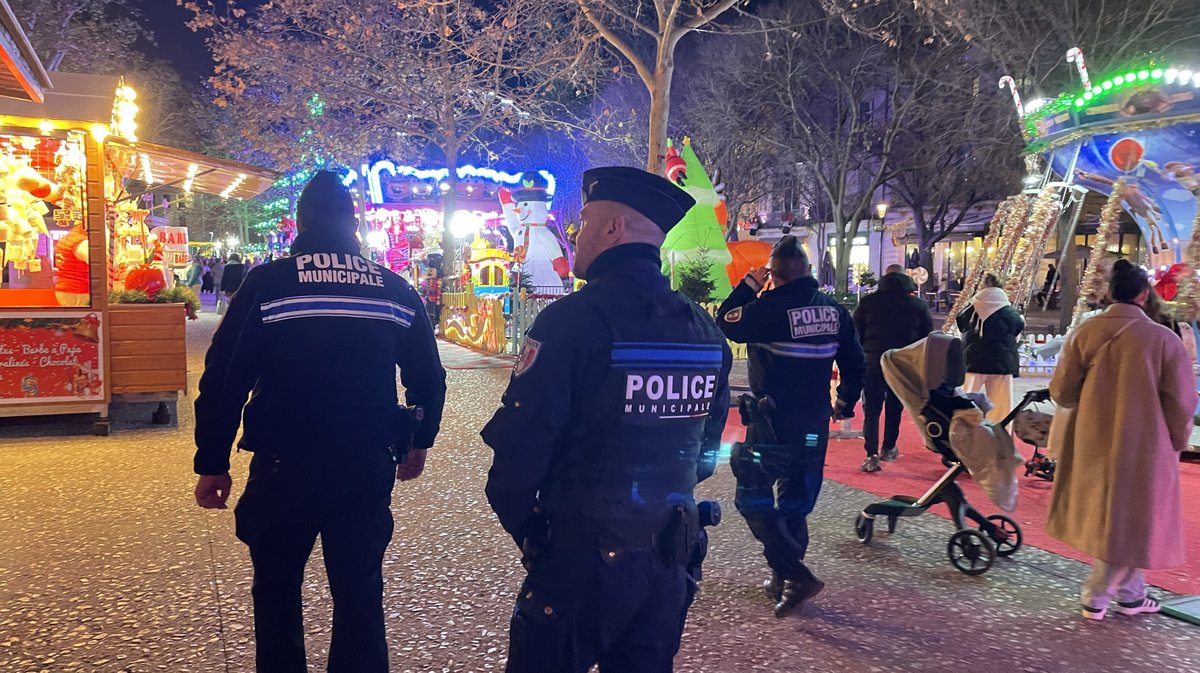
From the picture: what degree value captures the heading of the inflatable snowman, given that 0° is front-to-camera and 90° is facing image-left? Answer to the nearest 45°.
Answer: approximately 45°

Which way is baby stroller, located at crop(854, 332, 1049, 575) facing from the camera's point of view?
to the viewer's left

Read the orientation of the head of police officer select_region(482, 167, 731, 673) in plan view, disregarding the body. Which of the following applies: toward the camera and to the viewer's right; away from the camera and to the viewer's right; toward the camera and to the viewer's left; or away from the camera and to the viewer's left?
away from the camera and to the viewer's left

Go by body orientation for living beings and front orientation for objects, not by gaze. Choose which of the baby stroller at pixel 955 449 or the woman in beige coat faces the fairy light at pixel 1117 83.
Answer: the woman in beige coat

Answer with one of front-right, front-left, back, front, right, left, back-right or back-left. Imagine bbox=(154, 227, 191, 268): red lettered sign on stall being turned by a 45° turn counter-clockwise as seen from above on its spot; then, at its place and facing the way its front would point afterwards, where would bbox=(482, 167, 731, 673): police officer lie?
front-right

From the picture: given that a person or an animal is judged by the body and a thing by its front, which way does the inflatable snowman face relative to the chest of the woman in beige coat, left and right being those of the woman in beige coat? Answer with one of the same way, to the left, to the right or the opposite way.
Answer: the opposite way

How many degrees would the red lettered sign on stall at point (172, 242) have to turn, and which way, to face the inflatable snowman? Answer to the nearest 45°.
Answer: approximately 90° to its left

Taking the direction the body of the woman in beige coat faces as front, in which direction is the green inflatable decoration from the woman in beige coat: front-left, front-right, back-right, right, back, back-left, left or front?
front-left

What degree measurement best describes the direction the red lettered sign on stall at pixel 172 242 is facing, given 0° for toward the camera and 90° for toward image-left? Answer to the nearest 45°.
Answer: approximately 0°

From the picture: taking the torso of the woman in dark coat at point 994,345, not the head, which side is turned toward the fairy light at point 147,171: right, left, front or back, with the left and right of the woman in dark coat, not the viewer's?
left

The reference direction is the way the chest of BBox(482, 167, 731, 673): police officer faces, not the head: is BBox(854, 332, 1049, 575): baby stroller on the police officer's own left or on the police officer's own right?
on the police officer's own right

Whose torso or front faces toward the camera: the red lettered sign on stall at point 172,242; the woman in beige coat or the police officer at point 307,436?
the red lettered sign on stall

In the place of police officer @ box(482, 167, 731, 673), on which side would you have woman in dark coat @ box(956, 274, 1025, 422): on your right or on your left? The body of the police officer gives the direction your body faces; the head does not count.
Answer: on your right
